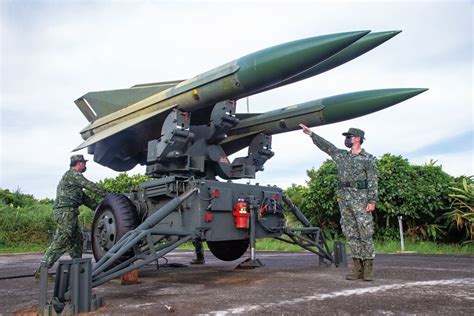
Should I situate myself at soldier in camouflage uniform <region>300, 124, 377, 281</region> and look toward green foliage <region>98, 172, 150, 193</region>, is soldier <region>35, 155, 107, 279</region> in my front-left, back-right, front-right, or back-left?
front-left

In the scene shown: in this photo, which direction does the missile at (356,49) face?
to the viewer's right

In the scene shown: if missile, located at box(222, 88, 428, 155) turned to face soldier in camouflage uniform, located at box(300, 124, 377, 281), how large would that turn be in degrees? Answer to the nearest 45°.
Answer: approximately 90° to its right

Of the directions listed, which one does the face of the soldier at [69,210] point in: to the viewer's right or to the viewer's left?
to the viewer's right

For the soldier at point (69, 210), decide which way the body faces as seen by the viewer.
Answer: to the viewer's right

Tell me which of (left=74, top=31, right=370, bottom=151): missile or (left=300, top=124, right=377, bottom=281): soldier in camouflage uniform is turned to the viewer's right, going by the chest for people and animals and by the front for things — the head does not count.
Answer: the missile

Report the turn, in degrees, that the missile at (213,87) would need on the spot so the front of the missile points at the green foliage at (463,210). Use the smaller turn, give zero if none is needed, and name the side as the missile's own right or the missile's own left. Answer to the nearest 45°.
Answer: approximately 45° to the missile's own left

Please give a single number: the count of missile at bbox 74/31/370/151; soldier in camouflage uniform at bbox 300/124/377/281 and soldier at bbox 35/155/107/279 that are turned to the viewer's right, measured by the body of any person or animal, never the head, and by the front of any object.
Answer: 2

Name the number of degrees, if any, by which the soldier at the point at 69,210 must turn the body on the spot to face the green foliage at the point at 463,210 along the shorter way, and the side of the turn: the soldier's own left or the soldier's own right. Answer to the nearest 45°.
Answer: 0° — they already face it

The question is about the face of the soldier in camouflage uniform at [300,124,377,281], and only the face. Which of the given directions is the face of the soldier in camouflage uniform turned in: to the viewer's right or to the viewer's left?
to the viewer's left

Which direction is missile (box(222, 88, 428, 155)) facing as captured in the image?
to the viewer's right

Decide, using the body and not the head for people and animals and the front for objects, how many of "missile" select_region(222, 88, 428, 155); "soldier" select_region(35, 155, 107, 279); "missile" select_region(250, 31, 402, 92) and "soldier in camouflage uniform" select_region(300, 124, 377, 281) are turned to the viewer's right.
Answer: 3

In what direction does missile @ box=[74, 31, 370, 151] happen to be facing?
to the viewer's right

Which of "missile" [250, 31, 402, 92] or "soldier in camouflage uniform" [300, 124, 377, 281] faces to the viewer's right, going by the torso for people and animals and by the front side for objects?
the missile

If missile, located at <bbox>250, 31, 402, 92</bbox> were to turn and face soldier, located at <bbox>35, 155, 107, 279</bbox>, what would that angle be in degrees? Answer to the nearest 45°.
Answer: approximately 180°
